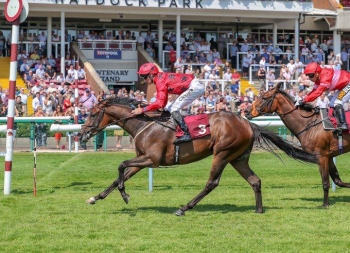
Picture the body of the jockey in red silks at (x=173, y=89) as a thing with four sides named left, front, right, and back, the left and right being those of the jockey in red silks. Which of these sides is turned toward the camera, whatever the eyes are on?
left

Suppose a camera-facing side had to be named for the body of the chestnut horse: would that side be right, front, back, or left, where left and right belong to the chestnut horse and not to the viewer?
left

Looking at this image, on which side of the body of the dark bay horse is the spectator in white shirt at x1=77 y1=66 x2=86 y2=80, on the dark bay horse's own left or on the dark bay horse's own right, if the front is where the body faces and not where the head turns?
on the dark bay horse's own right

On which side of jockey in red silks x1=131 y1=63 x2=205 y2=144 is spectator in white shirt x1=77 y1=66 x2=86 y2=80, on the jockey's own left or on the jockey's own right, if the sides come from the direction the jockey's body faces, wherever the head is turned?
on the jockey's own right

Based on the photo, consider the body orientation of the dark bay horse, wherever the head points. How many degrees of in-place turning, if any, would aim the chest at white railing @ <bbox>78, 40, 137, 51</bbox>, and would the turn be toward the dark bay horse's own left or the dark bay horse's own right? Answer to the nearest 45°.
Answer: approximately 90° to the dark bay horse's own right

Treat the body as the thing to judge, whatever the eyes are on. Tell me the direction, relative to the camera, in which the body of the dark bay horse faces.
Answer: to the viewer's left

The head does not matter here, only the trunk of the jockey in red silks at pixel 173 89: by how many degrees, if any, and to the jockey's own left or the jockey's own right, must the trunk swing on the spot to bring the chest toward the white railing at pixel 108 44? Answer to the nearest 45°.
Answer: approximately 90° to the jockey's own right

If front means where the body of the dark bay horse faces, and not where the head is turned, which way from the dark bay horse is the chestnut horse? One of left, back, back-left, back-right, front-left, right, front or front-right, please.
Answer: back-right

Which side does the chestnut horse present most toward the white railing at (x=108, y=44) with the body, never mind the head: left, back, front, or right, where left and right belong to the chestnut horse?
right
